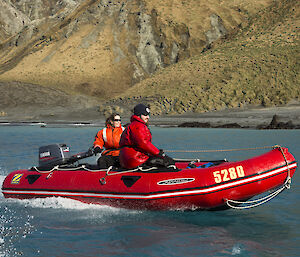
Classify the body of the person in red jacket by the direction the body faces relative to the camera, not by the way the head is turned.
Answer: to the viewer's right

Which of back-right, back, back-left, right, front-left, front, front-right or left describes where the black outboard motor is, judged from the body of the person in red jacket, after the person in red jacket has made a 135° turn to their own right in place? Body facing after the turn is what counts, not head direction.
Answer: right

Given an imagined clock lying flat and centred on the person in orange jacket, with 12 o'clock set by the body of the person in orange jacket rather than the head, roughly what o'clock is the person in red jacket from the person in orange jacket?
The person in red jacket is roughly at 1 o'clock from the person in orange jacket.

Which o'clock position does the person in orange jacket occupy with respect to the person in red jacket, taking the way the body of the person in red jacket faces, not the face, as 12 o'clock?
The person in orange jacket is roughly at 8 o'clock from the person in red jacket.

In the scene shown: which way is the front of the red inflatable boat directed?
to the viewer's right

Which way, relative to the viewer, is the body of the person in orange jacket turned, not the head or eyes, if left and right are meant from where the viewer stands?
facing the viewer and to the right of the viewer
